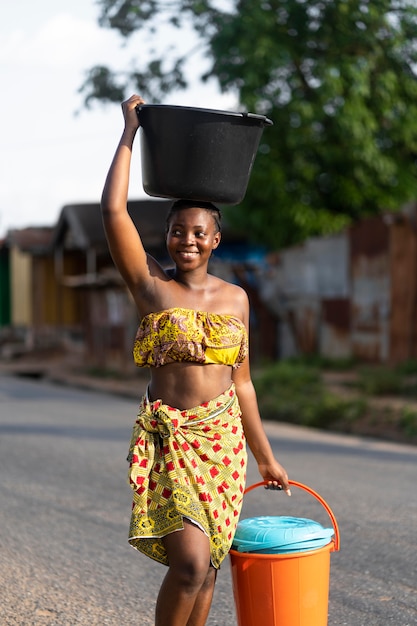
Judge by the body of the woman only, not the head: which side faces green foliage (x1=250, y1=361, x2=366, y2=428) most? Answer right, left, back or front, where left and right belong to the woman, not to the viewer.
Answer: back

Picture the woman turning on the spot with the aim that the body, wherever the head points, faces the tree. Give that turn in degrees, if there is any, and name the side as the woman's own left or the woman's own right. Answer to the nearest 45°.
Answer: approximately 180°

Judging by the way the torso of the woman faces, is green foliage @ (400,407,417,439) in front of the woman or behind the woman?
behind

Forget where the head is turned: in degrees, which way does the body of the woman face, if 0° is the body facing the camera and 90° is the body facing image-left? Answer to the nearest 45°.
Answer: approximately 0°
